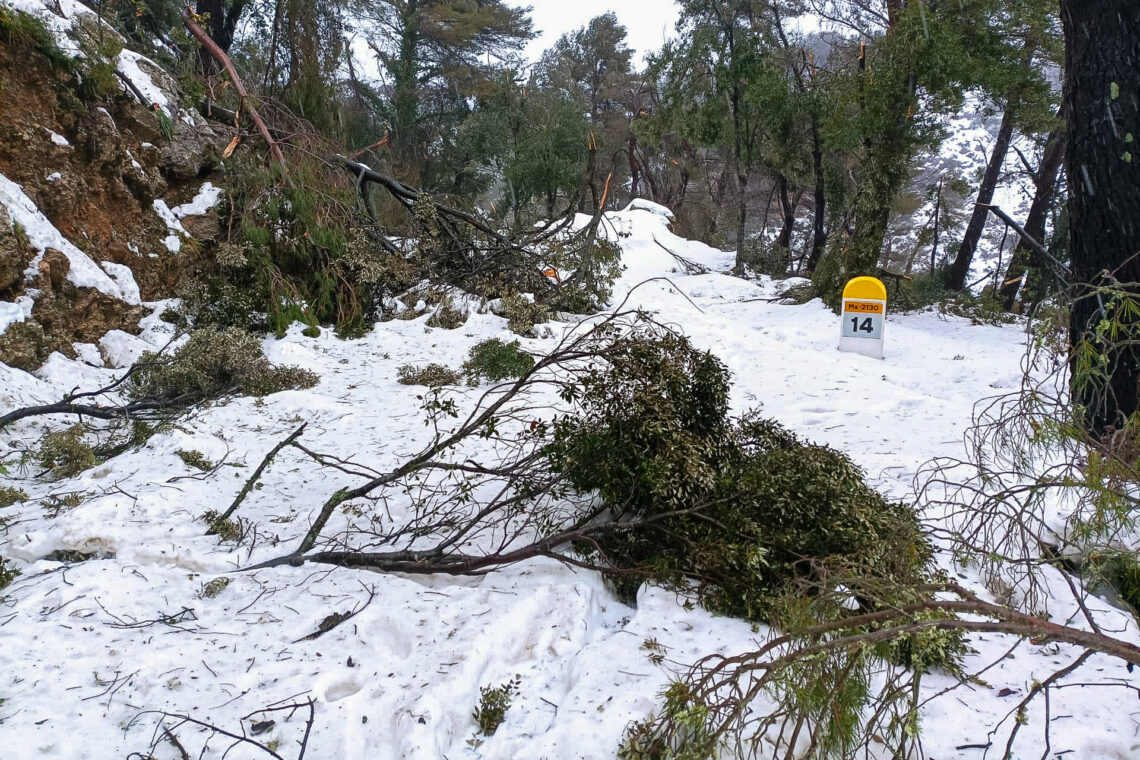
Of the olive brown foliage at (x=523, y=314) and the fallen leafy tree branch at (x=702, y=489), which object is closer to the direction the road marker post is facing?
the fallen leafy tree branch

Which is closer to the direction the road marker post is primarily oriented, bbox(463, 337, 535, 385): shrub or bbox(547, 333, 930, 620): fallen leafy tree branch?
the fallen leafy tree branch

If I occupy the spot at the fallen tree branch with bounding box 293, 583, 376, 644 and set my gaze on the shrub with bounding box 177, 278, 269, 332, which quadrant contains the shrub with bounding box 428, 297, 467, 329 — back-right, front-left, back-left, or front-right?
front-right

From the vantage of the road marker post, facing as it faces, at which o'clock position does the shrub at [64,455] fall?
The shrub is roughly at 1 o'clock from the road marker post.

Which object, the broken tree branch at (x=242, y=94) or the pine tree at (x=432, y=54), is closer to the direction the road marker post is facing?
the broken tree branch

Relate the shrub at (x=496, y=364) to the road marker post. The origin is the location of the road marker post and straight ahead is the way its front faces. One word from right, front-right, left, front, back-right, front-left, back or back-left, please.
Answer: front-right

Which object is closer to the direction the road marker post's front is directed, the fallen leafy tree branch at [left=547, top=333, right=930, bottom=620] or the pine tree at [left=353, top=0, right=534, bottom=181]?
the fallen leafy tree branch

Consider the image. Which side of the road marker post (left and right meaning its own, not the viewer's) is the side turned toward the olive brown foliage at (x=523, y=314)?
right

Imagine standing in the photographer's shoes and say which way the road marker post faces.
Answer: facing the viewer

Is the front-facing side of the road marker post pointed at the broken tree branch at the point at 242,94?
no

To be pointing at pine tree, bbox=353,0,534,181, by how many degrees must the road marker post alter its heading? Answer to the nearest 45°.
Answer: approximately 135° to its right

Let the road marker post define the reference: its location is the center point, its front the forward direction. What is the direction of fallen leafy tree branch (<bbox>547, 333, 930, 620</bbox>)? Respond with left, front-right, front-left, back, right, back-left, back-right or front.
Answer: front
